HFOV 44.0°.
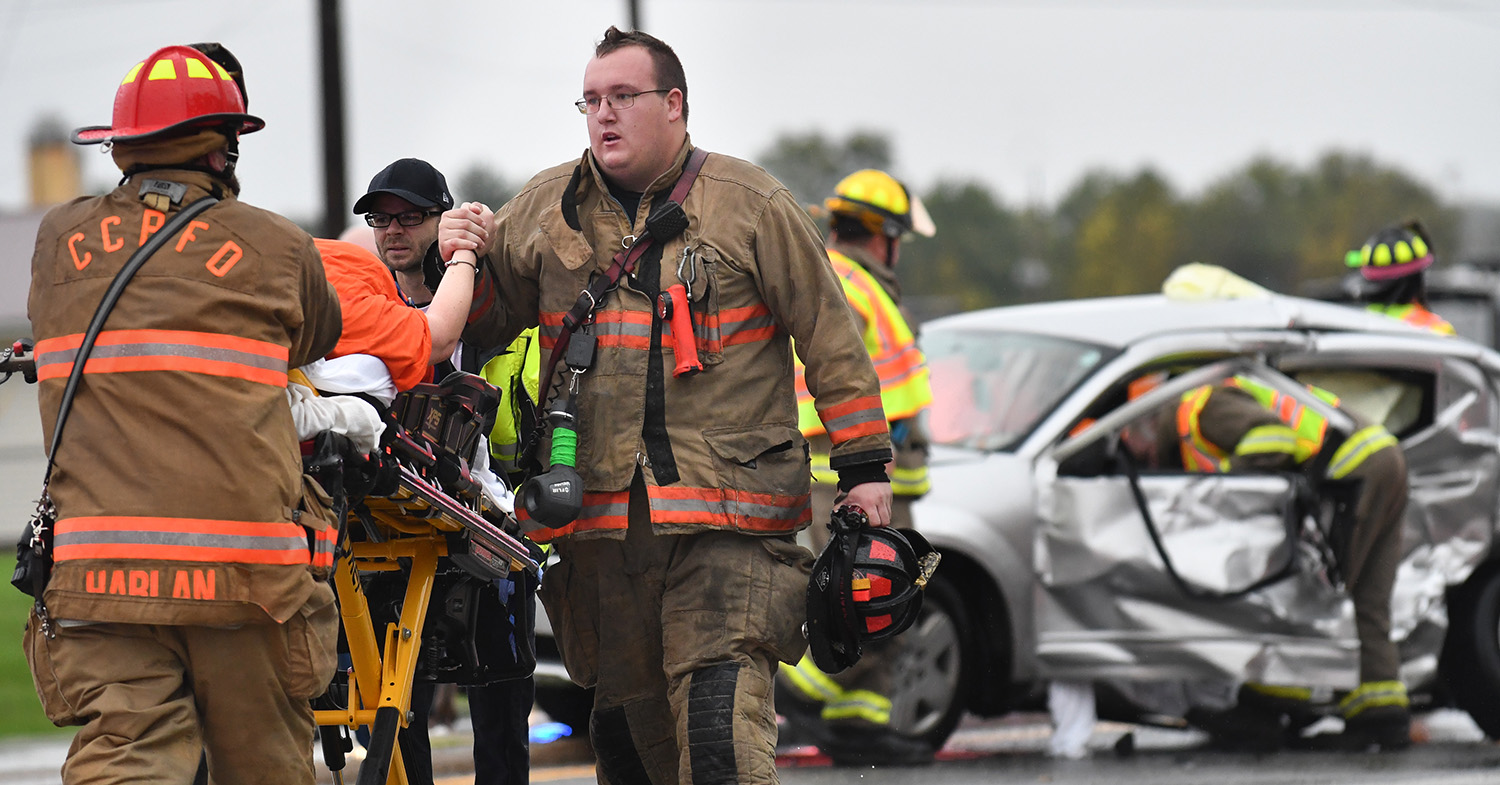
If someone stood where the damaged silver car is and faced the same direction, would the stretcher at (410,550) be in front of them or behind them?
in front

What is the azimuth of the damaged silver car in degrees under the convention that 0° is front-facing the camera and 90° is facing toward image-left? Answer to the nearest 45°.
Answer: approximately 45°

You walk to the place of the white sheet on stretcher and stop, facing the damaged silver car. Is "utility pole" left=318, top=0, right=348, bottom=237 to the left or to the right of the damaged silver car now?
left

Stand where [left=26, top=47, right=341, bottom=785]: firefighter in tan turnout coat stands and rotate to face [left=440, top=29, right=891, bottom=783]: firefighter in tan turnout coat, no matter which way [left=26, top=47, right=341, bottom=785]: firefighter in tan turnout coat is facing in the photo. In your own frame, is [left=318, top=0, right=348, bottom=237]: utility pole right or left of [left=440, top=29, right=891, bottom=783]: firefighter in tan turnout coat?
left

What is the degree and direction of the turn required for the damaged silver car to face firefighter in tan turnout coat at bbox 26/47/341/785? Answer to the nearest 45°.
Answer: approximately 45° to its left

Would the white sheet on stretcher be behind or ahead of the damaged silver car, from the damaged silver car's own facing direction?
ahead

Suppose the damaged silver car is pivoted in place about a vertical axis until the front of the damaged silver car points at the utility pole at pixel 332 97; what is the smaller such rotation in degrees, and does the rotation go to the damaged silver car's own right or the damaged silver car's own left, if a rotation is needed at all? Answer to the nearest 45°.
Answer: approximately 90° to the damaged silver car's own right

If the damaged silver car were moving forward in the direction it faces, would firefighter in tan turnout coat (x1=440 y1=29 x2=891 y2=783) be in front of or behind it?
in front

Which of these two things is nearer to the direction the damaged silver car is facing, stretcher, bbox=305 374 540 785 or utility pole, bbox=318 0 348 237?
the stretcher
